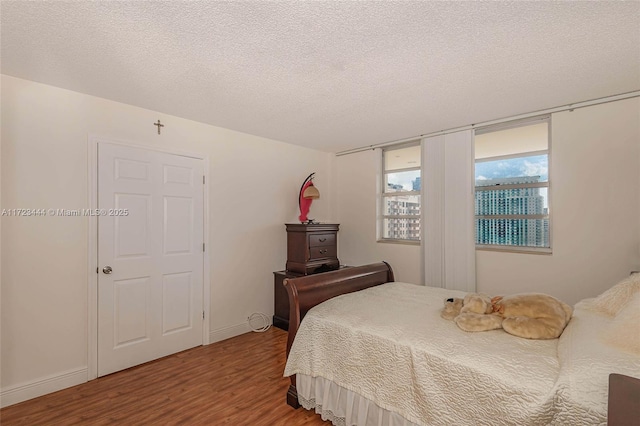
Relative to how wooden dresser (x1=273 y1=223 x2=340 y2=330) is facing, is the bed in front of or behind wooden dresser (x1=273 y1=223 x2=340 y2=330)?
in front

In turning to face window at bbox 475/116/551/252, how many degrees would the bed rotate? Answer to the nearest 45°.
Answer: approximately 45° to its right

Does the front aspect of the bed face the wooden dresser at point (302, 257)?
yes

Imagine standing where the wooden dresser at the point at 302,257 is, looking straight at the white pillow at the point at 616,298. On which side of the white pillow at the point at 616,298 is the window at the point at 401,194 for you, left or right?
left

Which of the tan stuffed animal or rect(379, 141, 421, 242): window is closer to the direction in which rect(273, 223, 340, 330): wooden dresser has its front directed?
the tan stuffed animal

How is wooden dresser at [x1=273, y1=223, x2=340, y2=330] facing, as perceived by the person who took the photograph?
facing the viewer and to the right of the viewer

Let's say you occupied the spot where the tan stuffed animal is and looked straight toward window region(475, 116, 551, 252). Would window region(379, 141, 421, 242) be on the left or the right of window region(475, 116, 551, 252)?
left

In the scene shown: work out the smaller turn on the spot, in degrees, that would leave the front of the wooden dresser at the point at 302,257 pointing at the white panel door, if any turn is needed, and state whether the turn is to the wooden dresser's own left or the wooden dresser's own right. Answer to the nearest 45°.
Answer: approximately 90° to the wooden dresser's own right

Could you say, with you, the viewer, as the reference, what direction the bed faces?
facing away from the viewer and to the left of the viewer
